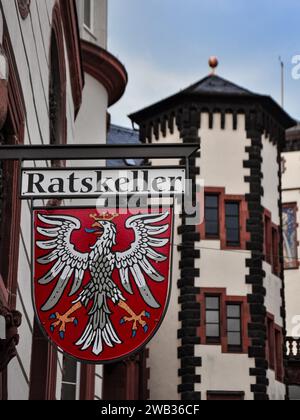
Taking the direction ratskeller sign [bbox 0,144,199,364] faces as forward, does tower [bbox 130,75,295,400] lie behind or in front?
behind

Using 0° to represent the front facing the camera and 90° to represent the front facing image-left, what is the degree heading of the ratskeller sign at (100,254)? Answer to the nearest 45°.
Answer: approximately 0°

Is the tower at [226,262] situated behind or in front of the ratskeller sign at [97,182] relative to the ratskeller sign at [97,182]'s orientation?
behind
